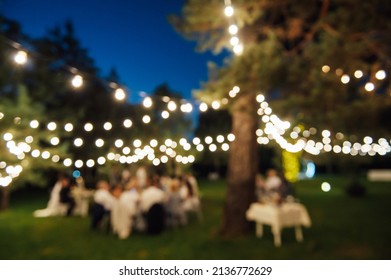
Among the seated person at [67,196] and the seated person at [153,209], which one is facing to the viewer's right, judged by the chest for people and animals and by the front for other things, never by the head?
the seated person at [67,196]

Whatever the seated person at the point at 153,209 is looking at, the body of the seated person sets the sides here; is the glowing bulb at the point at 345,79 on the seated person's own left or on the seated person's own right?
on the seated person's own right

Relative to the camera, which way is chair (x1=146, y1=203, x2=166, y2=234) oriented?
away from the camera

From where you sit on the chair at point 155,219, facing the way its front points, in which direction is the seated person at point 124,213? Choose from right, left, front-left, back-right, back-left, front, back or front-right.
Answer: left

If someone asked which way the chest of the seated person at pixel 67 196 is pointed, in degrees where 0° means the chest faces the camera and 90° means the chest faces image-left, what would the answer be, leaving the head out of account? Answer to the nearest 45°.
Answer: approximately 270°

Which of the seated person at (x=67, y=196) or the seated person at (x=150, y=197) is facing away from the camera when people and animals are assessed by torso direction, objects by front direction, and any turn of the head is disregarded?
the seated person at (x=150, y=197)

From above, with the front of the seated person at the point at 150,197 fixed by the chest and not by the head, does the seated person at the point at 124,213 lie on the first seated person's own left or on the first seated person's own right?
on the first seated person's own left

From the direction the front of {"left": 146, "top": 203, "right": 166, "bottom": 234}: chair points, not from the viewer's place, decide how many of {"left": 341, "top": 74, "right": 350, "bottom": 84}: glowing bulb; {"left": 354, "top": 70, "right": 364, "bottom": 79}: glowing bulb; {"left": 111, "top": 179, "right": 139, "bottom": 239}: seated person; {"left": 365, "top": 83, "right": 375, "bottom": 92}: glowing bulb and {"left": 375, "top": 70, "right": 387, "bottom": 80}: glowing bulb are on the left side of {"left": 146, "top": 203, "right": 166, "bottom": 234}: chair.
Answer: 1

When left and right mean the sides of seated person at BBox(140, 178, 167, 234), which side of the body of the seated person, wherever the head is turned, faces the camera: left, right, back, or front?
back

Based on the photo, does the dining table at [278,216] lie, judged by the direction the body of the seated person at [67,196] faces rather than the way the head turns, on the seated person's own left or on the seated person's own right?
on the seated person's own right

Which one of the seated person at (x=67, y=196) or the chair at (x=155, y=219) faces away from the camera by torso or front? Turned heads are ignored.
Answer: the chair
